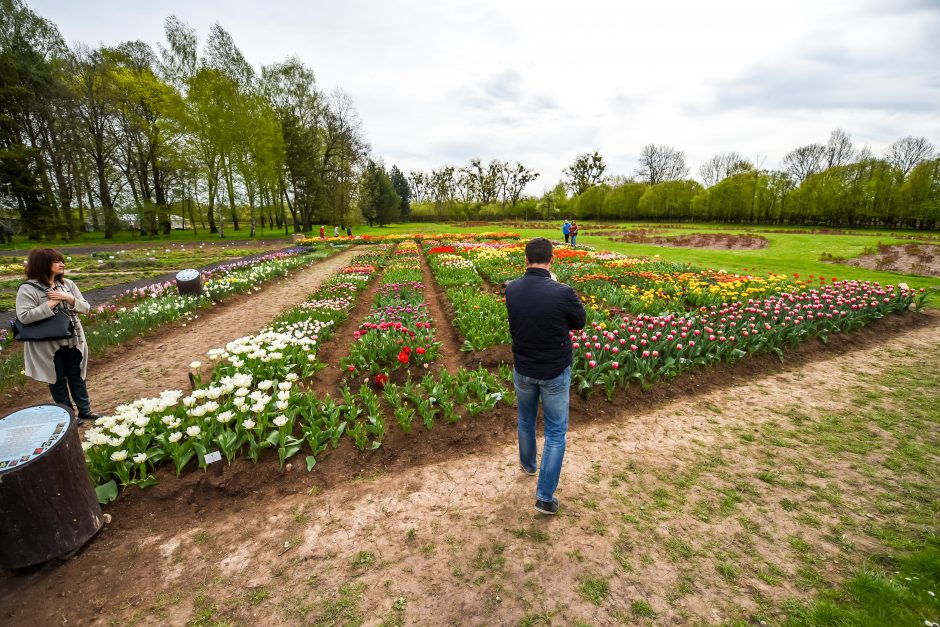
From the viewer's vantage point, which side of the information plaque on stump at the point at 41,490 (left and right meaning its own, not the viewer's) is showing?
front

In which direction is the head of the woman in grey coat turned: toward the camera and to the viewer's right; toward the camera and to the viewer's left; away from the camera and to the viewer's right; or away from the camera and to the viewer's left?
toward the camera and to the viewer's right

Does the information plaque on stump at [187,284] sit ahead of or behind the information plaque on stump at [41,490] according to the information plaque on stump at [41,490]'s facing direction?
behind

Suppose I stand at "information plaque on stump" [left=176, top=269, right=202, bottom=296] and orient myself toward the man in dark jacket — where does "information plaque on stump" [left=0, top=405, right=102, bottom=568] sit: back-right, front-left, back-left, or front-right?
front-right

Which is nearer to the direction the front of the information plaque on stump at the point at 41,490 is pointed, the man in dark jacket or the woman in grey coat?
the man in dark jacket

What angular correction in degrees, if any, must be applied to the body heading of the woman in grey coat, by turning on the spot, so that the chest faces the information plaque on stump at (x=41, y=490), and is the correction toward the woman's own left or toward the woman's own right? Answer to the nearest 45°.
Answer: approximately 45° to the woman's own right

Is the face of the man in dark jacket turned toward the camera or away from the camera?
away from the camera

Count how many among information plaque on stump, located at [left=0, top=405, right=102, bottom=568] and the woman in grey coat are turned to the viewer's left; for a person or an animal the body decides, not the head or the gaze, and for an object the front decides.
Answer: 0

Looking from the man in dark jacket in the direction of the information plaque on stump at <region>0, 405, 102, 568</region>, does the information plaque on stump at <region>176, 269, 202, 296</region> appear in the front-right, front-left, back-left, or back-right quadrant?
front-right

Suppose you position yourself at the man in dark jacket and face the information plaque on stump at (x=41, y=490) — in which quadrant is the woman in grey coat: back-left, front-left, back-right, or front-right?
front-right

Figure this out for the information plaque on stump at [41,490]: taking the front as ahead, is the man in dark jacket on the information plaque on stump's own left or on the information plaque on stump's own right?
on the information plaque on stump's own left

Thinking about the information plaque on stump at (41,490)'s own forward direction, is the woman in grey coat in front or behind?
behind
